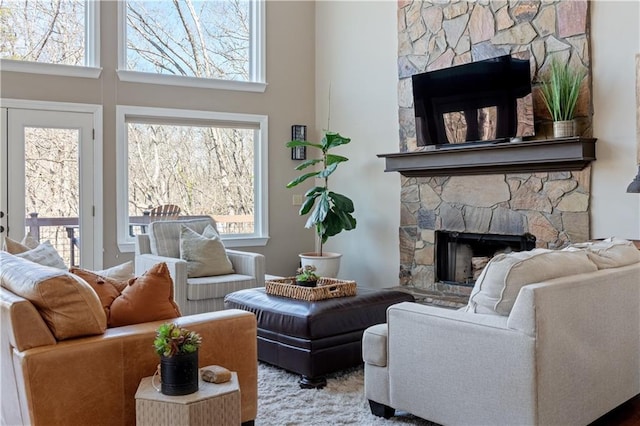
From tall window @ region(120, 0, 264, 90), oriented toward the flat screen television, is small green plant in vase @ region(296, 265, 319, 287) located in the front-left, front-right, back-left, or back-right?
front-right

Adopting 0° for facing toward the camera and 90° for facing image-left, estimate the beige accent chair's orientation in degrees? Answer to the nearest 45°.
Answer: approximately 315°

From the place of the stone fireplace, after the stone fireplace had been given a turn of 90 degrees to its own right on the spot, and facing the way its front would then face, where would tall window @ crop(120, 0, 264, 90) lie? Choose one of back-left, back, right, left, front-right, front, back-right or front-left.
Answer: front-left

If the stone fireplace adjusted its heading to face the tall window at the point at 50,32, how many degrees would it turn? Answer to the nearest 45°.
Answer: approximately 45° to its right

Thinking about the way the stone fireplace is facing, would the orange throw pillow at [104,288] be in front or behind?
in front

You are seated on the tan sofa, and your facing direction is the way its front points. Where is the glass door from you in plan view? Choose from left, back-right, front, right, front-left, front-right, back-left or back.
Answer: front-left

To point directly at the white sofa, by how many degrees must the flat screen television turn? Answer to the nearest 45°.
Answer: approximately 45° to its left

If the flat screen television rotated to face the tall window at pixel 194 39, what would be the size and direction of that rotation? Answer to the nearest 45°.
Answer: approximately 45° to its right

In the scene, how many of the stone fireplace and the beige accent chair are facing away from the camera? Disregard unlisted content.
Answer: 0

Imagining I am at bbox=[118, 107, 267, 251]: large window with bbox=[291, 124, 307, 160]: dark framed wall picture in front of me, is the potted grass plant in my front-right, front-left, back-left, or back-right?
front-right

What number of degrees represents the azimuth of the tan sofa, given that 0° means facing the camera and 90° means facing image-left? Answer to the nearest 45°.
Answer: approximately 225°

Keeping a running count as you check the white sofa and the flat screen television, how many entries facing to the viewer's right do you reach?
0

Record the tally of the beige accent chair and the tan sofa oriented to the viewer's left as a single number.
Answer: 0

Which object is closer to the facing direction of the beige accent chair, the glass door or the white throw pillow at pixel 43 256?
the white throw pillow

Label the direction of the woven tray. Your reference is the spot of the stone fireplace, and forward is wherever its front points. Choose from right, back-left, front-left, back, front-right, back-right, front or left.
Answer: front

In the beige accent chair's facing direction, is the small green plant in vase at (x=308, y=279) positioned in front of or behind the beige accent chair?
in front

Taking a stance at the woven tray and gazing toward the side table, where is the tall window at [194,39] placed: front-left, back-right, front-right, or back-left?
back-right
